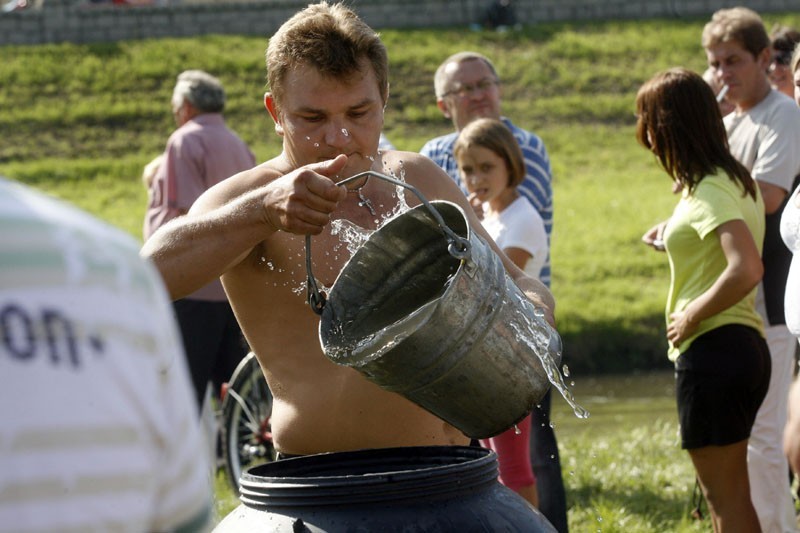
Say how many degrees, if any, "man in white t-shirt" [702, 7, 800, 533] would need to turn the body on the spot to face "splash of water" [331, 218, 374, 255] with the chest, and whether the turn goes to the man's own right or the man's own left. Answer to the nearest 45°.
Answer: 0° — they already face it

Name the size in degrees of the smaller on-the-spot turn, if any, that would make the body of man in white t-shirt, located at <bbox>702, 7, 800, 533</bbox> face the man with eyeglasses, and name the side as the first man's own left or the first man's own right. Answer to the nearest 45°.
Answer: approximately 45° to the first man's own right

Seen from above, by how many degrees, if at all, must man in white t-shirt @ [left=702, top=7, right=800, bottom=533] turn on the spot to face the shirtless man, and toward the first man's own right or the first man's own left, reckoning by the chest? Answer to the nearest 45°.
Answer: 0° — they already face them

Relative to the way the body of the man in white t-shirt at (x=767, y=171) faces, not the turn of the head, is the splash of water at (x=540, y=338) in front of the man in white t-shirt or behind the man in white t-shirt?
in front

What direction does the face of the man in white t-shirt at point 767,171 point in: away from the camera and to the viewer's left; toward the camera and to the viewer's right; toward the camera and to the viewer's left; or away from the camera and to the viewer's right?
toward the camera and to the viewer's left

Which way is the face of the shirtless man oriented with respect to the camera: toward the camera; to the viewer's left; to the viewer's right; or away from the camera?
toward the camera

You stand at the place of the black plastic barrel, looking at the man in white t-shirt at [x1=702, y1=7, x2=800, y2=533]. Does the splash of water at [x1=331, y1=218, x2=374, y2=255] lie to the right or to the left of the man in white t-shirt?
left

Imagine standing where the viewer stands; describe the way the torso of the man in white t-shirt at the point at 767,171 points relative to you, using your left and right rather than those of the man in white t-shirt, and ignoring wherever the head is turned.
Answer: facing the viewer and to the left of the viewer

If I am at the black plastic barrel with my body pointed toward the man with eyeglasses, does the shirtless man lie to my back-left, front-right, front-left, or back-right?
front-left
